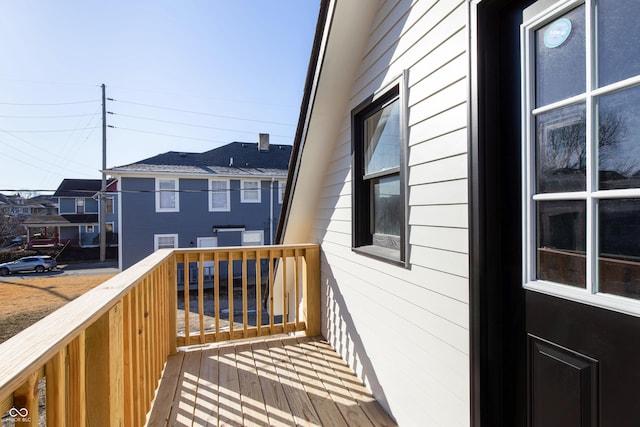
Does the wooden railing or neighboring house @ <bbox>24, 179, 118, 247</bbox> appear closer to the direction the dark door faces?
the wooden railing

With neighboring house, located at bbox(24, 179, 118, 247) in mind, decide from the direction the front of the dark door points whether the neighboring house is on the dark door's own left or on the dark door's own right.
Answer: on the dark door's own right

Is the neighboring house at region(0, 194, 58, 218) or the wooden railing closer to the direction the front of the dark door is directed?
the wooden railing

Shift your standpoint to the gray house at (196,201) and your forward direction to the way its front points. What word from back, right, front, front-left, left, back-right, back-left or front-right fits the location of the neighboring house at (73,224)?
back-right

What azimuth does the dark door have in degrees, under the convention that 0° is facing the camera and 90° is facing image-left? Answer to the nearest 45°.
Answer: approximately 45°

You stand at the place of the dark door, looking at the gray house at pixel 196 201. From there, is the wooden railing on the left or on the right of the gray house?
left

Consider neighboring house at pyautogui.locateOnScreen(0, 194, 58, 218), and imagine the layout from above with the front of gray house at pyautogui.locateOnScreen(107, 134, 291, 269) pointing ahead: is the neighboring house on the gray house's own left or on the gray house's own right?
on the gray house's own right
